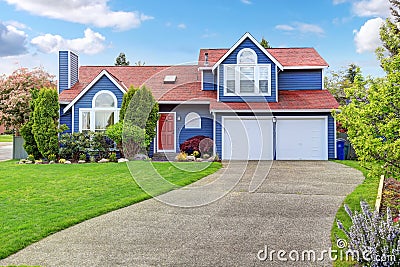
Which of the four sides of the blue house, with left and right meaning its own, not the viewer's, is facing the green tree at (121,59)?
back

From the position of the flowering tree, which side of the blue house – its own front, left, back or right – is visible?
right

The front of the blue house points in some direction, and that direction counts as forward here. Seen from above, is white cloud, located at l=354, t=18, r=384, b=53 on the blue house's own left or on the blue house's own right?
on the blue house's own left

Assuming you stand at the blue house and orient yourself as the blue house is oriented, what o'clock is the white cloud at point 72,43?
The white cloud is roughly at 4 o'clock from the blue house.

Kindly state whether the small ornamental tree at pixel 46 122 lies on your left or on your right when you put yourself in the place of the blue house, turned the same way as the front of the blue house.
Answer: on your right

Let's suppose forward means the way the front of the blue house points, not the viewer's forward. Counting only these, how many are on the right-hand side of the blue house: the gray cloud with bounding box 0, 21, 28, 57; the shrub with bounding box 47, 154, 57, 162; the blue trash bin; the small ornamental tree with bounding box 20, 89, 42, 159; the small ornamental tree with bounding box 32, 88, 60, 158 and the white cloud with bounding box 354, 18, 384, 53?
4

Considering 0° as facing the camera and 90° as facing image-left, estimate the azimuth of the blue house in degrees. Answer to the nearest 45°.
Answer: approximately 0°

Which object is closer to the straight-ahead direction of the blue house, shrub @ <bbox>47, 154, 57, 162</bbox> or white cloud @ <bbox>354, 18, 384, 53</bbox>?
the shrub

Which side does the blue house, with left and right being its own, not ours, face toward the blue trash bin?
left

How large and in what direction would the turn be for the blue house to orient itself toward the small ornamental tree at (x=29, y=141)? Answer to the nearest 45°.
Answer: approximately 90° to its right

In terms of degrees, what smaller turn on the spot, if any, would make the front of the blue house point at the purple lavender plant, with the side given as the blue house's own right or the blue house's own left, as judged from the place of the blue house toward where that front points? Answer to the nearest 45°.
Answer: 0° — it already faces it

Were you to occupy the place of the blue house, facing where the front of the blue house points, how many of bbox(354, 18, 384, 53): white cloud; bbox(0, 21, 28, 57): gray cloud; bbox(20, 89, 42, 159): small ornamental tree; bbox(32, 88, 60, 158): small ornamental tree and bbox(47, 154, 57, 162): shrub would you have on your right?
4

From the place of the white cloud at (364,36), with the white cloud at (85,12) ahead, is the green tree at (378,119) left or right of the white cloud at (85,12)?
left

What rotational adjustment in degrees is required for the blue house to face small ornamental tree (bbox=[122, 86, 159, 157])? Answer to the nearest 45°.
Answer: approximately 90° to its right
